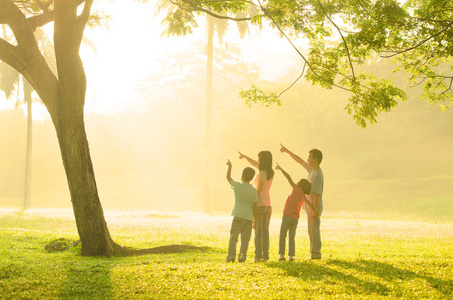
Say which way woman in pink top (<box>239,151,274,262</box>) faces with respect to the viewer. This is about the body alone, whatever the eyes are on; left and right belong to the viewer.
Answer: facing away from the viewer and to the left of the viewer

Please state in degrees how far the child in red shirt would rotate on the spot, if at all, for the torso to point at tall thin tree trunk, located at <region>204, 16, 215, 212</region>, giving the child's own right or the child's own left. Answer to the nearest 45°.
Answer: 0° — they already face it

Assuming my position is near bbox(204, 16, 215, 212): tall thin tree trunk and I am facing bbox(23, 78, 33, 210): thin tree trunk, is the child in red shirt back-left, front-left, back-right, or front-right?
back-left

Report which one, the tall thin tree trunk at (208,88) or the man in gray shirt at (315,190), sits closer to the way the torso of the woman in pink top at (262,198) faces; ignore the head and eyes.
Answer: the tall thin tree trunk

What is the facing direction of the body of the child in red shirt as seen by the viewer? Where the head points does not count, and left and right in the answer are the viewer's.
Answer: facing away from the viewer

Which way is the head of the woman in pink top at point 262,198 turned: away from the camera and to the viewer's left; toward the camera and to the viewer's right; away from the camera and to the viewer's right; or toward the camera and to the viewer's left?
away from the camera and to the viewer's left
